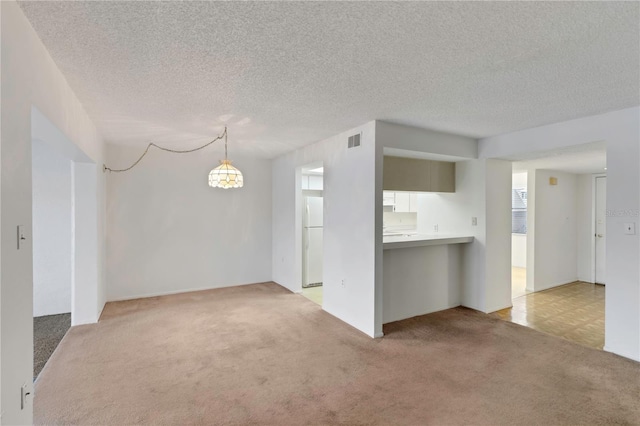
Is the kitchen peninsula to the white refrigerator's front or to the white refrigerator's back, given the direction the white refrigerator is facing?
to the front

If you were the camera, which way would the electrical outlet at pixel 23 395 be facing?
facing to the right of the viewer

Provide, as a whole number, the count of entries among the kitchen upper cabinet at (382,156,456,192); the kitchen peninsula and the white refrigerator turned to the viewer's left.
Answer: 0

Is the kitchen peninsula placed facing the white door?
no

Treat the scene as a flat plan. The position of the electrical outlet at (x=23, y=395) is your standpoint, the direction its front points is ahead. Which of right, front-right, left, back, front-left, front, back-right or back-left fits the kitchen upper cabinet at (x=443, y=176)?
front

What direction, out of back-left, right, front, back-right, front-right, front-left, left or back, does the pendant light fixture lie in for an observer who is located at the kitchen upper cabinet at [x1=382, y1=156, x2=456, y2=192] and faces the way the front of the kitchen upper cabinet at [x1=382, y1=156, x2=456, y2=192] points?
right

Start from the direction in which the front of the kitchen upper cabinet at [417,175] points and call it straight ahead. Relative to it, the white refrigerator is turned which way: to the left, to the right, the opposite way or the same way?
the same way

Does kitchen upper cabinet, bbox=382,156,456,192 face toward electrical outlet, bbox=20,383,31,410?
no

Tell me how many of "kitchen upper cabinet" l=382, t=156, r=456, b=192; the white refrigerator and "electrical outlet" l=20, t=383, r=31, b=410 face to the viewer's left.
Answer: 0

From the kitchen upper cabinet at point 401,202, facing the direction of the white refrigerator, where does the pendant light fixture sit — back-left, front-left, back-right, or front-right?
front-left

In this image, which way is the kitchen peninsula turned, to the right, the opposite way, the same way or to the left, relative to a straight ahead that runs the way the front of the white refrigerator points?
the same way

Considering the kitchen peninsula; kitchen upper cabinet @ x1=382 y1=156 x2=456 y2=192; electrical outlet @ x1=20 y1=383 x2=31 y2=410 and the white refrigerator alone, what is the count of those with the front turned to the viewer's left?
0

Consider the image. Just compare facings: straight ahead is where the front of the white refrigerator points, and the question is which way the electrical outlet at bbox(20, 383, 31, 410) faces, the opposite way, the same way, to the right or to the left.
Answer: to the left

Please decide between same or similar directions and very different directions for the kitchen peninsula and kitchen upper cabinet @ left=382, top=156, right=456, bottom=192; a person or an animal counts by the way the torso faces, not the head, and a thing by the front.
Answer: same or similar directions

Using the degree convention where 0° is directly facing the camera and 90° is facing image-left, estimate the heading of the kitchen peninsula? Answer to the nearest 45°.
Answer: approximately 315°
